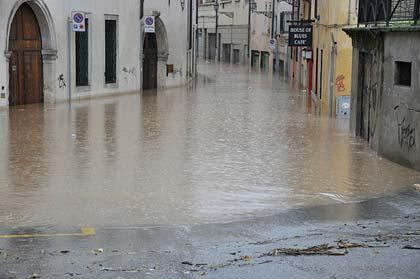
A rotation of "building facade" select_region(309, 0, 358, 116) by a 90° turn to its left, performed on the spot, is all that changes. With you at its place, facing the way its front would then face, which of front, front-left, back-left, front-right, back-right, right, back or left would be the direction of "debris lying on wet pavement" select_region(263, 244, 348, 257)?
front-right

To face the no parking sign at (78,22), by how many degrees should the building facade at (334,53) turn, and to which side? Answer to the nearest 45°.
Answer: approximately 45° to its right

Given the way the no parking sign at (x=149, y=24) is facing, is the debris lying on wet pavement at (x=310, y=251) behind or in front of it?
in front

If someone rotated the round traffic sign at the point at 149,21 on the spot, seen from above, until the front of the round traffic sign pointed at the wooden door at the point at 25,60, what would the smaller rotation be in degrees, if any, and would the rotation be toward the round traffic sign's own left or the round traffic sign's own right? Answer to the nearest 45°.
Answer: approximately 45° to the round traffic sign's own right

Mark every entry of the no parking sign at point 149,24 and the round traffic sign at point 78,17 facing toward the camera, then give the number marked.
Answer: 2

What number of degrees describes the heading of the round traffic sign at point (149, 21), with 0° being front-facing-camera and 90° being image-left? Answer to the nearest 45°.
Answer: approximately 0°

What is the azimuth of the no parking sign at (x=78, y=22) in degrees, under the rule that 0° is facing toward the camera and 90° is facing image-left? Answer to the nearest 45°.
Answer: approximately 0°

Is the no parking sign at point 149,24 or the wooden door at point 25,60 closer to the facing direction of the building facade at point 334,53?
the wooden door

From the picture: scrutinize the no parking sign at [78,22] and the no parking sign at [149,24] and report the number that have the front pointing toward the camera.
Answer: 2

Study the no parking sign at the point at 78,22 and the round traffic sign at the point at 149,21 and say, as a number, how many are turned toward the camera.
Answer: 2

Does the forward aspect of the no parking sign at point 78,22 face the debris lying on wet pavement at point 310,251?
yes

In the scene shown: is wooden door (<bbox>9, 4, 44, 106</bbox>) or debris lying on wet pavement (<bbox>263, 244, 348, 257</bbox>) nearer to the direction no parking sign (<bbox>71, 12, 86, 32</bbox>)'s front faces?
the debris lying on wet pavement

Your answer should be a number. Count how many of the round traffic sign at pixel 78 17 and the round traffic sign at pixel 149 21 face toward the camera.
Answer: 2
